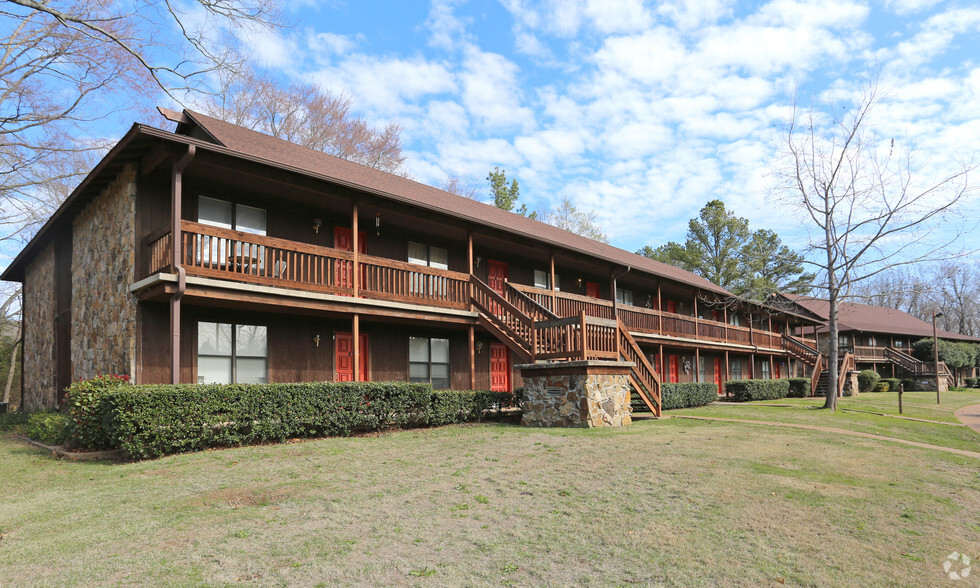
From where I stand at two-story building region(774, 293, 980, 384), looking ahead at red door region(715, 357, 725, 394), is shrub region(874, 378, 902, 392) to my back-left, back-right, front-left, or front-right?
front-left

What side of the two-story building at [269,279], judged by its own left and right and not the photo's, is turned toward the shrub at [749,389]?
left

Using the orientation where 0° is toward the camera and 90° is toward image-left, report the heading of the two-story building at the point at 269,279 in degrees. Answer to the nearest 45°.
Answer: approximately 315°

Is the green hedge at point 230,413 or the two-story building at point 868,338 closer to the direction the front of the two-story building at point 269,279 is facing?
the green hedge

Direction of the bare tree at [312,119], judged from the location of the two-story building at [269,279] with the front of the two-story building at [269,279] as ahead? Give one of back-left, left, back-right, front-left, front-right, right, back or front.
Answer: back-left

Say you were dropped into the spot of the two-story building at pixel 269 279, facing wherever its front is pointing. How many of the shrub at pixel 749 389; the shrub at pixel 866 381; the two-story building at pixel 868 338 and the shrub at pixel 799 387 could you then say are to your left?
4

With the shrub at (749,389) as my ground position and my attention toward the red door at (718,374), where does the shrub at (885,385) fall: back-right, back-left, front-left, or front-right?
front-right

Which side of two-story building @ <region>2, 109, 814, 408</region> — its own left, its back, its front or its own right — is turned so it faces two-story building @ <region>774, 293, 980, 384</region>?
left
